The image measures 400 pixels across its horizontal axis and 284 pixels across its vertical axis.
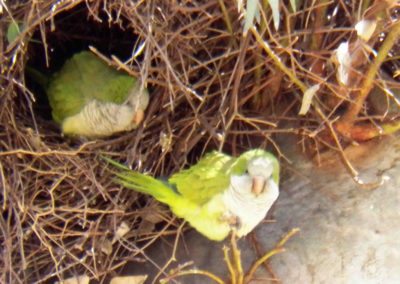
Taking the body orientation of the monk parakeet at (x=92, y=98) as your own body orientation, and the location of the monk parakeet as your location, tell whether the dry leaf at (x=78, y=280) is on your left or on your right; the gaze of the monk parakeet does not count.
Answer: on your right

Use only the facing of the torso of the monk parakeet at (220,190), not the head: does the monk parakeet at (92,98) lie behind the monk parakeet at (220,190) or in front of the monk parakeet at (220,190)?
behind

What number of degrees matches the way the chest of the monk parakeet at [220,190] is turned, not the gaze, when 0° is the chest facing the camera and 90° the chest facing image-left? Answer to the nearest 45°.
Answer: approximately 315°

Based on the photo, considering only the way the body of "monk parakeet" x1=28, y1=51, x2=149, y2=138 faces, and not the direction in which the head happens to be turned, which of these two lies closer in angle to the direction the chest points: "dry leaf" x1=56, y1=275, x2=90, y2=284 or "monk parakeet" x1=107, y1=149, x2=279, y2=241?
the monk parakeet

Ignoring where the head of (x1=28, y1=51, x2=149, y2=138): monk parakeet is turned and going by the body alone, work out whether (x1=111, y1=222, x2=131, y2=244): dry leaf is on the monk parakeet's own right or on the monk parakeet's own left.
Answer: on the monk parakeet's own right

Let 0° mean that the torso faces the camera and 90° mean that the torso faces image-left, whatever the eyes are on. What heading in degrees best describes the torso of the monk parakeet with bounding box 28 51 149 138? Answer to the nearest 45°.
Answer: approximately 270°

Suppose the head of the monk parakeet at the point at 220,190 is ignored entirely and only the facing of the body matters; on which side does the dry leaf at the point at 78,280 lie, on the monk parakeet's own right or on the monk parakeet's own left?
on the monk parakeet's own right
